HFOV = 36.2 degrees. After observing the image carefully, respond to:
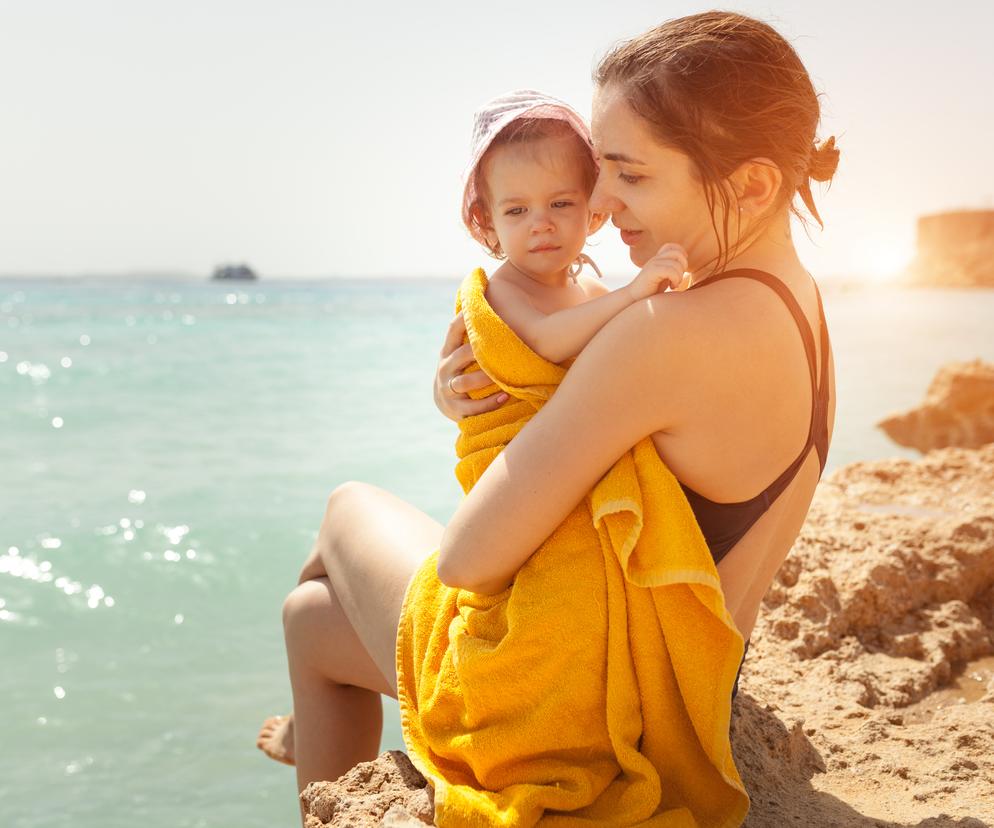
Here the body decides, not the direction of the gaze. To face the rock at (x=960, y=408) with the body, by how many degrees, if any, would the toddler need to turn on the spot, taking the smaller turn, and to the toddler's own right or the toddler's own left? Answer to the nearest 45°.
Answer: approximately 90° to the toddler's own left

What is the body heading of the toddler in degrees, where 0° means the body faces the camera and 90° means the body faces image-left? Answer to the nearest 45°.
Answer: approximately 315°

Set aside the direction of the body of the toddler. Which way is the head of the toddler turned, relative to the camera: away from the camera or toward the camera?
toward the camera

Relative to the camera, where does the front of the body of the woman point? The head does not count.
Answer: to the viewer's left

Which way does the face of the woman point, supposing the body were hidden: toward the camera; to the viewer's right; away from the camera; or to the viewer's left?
to the viewer's left
